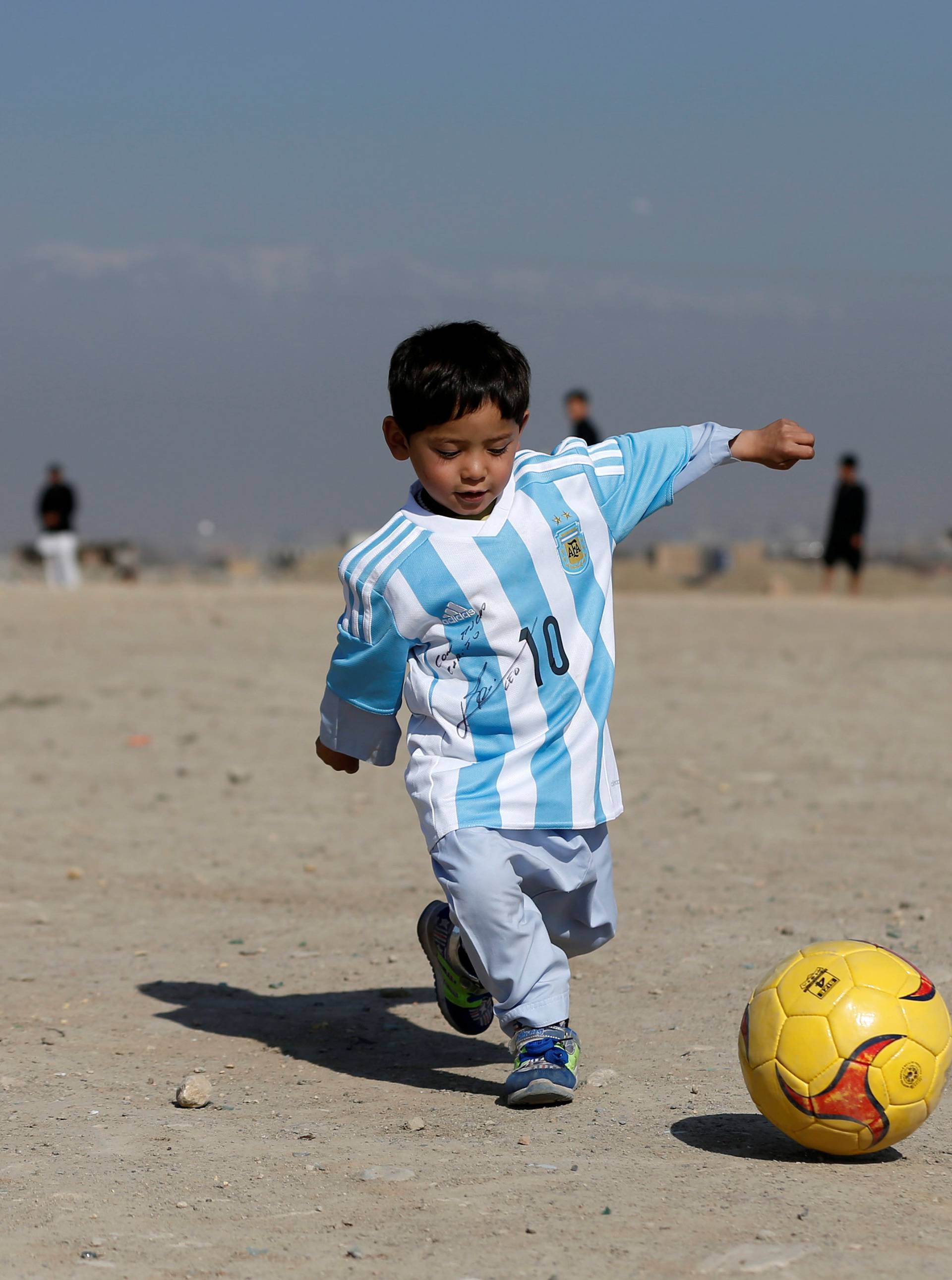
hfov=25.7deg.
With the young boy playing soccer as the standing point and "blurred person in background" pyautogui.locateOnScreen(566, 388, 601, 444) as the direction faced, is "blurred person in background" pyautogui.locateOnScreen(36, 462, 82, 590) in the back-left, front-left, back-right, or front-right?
front-left

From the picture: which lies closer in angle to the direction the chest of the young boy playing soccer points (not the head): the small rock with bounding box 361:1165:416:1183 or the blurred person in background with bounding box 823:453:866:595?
the small rock

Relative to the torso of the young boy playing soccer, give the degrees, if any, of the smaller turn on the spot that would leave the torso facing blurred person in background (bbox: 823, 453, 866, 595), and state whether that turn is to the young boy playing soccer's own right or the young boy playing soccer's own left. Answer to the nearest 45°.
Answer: approximately 180°

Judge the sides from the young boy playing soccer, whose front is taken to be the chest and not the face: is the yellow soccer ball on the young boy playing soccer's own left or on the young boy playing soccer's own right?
on the young boy playing soccer's own left

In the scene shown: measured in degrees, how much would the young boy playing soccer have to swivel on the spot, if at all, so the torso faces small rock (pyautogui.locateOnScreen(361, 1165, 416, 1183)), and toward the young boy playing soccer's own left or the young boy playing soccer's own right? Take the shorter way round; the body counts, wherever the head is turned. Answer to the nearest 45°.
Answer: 0° — they already face it

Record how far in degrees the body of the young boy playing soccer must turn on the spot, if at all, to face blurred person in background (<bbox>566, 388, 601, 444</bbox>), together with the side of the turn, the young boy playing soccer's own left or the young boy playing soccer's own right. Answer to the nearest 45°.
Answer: approximately 180°

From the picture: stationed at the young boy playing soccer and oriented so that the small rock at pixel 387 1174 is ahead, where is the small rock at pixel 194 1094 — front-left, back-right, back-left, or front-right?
front-right

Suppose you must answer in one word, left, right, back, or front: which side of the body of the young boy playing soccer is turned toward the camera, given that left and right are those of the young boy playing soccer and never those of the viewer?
front

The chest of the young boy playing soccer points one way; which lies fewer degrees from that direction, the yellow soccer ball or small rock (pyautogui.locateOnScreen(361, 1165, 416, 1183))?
the small rock
